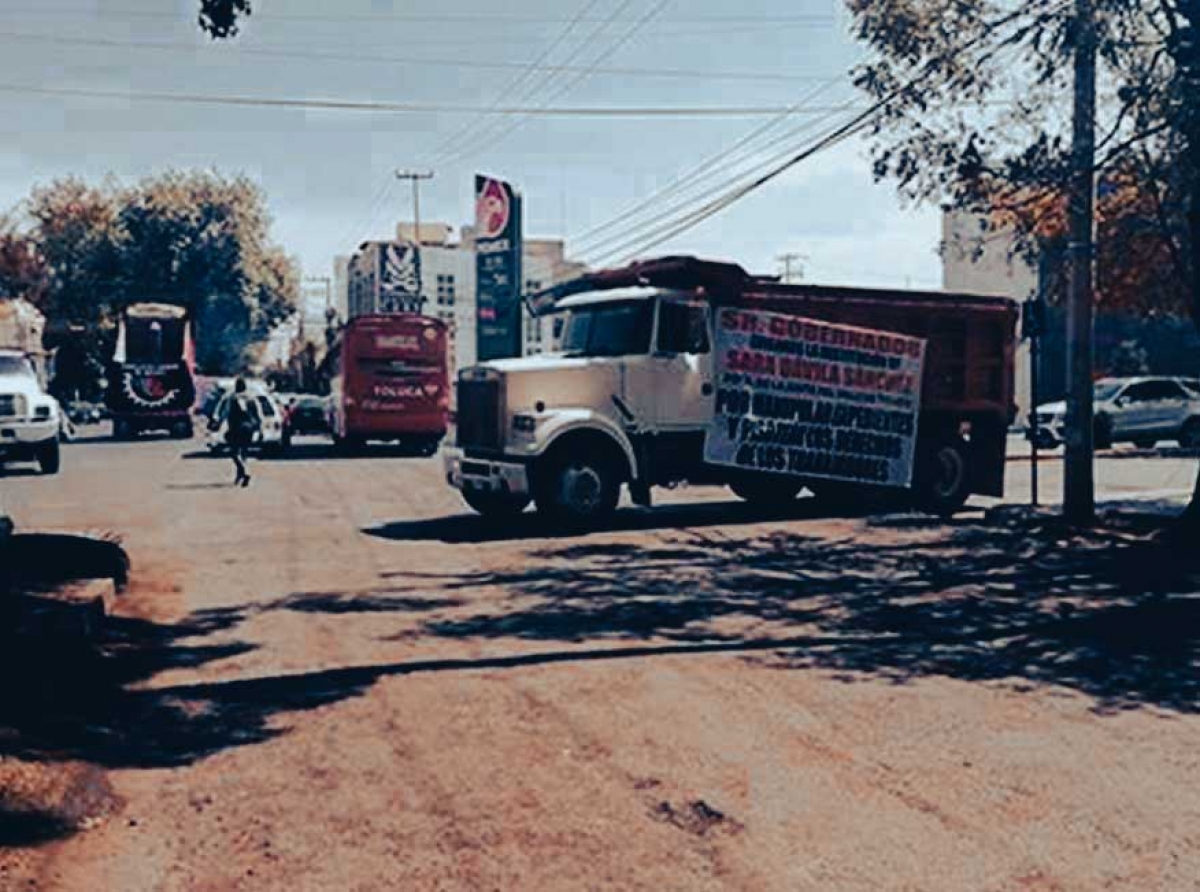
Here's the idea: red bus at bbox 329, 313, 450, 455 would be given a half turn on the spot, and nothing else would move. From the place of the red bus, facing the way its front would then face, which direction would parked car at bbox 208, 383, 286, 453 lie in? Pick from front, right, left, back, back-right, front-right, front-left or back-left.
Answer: back-right

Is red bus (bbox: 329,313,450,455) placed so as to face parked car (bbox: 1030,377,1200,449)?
no

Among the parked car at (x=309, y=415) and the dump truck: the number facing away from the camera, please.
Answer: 1

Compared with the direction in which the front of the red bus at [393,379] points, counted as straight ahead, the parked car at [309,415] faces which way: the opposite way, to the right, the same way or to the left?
the same way

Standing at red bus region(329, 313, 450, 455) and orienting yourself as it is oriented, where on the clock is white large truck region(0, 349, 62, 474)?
The white large truck is roughly at 8 o'clock from the red bus.

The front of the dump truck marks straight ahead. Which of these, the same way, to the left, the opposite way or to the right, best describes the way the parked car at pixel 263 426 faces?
to the right

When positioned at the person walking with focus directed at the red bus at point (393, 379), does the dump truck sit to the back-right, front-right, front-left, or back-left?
back-right

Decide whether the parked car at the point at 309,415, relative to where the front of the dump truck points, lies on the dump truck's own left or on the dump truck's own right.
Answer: on the dump truck's own right

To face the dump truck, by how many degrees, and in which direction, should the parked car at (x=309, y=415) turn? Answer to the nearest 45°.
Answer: approximately 180°

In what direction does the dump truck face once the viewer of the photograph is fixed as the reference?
facing the viewer and to the left of the viewer

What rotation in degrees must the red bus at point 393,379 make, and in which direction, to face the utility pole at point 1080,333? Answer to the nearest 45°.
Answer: approximately 135° to its right

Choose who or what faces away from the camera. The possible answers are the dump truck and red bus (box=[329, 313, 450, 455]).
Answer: the red bus

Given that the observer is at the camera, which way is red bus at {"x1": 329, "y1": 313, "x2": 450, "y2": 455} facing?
facing away from the viewer

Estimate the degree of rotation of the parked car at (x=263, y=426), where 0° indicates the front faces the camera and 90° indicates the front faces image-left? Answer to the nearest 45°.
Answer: approximately 180°

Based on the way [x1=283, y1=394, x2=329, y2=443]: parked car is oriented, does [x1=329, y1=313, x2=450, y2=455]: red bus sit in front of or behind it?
behind

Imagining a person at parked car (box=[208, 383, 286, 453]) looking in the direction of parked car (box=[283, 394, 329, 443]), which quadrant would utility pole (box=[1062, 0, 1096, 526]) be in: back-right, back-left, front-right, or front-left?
back-right

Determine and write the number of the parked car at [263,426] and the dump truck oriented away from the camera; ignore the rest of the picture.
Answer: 1

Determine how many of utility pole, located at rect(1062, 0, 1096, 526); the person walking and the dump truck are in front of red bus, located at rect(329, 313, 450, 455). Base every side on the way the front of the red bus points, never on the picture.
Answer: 0

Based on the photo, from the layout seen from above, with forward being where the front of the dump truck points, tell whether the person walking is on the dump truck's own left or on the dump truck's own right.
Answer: on the dump truck's own right

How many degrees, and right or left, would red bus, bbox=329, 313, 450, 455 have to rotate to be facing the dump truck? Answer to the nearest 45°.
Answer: approximately 180°

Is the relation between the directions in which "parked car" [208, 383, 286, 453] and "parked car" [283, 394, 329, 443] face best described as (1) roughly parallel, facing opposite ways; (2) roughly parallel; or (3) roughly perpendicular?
roughly parallel

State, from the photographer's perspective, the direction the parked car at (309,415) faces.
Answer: facing away from the viewer
